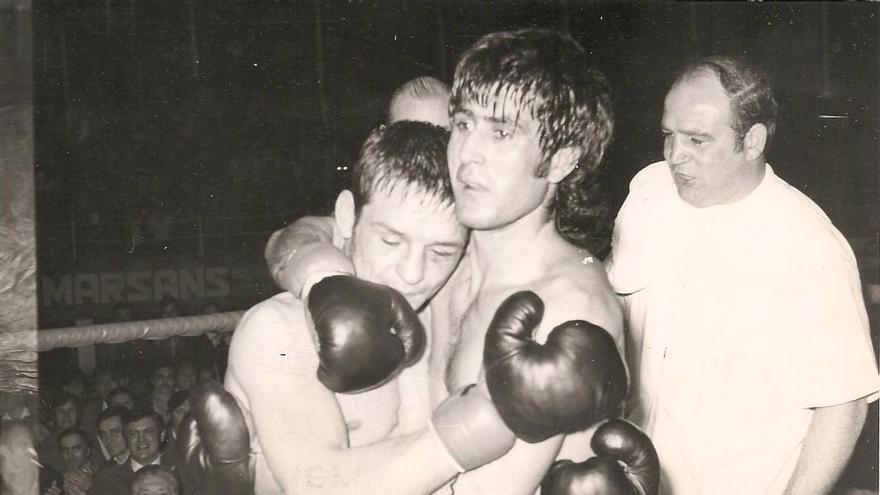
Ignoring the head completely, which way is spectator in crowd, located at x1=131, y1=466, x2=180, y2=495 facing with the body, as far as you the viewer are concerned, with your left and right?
facing the viewer

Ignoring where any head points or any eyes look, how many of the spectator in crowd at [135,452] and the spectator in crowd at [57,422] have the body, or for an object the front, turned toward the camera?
2

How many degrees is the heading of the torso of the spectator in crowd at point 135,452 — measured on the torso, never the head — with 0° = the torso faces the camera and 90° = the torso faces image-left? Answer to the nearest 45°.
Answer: approximately 0°

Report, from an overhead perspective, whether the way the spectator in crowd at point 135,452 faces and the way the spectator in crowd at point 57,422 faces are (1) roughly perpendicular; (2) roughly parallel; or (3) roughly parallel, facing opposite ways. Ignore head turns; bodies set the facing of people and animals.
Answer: roughly parallel

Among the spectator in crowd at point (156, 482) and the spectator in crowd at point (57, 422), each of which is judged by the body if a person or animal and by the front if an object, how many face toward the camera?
2
